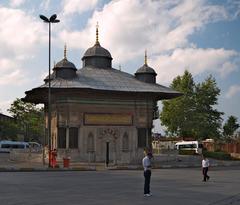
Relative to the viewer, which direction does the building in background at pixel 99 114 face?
toward the camera

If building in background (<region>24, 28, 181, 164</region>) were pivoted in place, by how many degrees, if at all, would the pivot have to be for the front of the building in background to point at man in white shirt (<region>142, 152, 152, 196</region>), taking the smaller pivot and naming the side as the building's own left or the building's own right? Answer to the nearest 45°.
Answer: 0° — it already faces them
